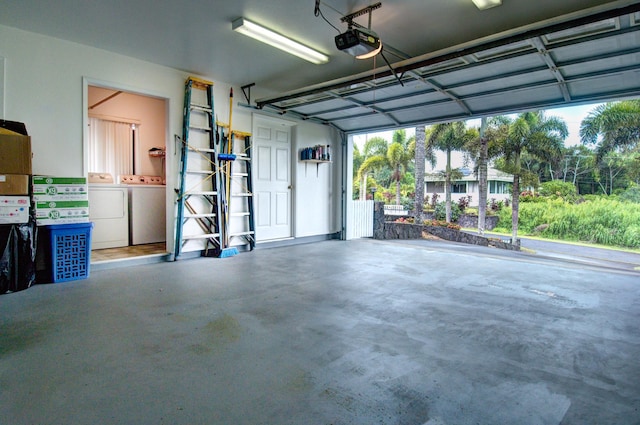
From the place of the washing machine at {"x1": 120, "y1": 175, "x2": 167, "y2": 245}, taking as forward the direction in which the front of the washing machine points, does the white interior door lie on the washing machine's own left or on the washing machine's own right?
on the washing machine's own left

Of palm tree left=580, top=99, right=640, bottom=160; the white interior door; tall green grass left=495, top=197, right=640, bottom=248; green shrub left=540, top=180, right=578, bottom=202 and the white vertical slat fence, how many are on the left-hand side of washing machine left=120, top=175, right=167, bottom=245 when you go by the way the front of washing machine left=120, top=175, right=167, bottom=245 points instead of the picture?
5

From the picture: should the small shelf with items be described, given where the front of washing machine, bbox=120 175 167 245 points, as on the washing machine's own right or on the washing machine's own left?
on the washing machine's own left

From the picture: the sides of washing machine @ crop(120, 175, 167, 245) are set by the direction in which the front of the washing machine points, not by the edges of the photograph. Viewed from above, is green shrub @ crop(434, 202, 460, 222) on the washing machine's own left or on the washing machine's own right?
on the washing machine's own left

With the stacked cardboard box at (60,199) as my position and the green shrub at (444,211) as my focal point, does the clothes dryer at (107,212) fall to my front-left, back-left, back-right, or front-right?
front-left

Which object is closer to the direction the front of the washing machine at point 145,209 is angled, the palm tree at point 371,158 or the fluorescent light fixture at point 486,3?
the fluorescent light fixture

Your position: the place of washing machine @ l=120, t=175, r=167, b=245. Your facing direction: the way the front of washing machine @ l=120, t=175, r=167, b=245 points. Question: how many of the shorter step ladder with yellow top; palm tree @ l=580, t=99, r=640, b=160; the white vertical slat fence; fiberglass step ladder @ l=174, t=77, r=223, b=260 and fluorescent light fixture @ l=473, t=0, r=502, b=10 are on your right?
0

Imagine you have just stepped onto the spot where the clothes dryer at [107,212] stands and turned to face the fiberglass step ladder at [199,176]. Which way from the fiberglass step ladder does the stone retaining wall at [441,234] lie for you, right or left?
left

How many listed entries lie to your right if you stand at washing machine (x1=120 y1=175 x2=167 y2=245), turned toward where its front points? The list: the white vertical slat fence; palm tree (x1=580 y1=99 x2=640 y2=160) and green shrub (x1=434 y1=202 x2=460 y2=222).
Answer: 0

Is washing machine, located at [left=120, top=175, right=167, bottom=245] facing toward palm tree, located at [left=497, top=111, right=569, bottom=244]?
no

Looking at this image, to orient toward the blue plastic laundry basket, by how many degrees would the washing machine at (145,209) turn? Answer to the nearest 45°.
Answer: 0° — it already faces it

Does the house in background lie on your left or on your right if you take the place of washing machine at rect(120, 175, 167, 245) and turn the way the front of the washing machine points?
on your left

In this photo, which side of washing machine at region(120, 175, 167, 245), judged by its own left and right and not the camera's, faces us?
front

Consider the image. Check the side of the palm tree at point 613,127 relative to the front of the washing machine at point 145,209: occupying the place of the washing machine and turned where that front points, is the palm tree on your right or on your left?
on your left

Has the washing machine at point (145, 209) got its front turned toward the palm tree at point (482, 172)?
no

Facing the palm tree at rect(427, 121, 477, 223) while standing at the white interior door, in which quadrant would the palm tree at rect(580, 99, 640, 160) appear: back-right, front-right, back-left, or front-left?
front-right

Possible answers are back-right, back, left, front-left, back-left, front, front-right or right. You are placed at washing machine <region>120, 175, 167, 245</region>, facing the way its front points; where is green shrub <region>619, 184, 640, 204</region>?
left

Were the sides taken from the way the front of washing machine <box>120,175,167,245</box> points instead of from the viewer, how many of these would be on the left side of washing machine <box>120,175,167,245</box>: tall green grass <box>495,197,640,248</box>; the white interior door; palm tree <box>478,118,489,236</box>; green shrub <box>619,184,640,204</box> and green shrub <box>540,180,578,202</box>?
5
